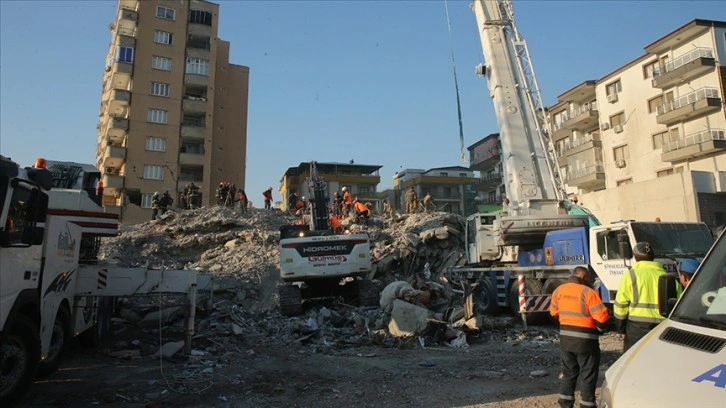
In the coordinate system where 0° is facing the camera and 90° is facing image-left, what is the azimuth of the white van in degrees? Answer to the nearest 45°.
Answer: approximately 45°

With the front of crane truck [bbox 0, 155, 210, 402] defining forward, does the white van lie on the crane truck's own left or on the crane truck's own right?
on the crane truck's own left

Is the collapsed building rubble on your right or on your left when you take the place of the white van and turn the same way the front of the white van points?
on your right

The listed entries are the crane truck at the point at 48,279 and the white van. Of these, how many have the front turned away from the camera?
0

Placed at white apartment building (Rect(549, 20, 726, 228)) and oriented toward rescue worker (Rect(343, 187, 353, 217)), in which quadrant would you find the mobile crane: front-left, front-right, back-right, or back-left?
front-left

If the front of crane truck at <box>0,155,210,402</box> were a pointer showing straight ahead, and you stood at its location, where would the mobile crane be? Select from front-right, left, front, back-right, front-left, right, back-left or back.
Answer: back-left

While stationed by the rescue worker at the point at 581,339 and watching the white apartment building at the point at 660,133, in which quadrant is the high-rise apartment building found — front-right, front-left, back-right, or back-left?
front-left

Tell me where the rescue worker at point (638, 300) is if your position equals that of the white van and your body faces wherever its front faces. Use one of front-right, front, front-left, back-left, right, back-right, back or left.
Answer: back-right

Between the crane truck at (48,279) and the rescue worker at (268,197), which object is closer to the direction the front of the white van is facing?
the crane truck
